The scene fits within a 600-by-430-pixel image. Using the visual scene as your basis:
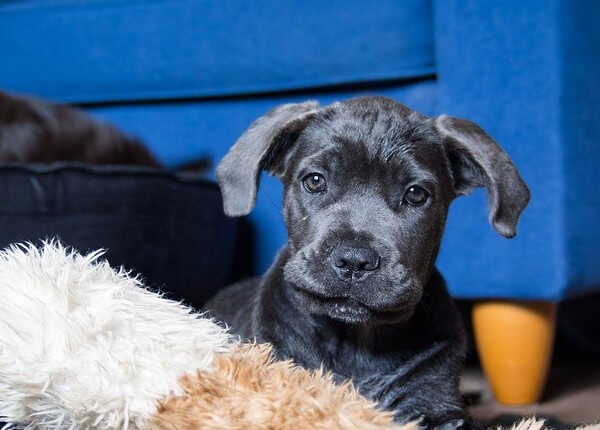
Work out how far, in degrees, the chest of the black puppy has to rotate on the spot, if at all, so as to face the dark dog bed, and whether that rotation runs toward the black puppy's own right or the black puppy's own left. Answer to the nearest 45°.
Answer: approximately 135° to the black puppy's own right

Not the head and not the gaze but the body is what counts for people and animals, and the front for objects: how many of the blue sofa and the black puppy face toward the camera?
2

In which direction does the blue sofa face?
toward the camera

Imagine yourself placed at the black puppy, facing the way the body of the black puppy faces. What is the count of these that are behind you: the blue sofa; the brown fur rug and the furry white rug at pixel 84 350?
1

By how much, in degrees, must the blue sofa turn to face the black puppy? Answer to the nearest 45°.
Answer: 0° — it already faces it

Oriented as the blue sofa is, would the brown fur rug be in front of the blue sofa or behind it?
in front

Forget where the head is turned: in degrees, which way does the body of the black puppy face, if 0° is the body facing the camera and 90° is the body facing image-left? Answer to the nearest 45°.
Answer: approximately 0°

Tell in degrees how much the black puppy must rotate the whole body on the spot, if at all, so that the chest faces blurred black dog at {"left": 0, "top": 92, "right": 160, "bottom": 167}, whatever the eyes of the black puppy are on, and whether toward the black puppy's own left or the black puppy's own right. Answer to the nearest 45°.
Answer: approximately 135° to the black puppy's own right

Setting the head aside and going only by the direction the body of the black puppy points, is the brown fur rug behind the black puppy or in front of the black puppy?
in front

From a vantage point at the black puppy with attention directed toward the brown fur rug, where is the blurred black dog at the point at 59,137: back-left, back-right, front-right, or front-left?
back-right

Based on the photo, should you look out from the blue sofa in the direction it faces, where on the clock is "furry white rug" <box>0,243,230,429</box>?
The furry white rug is roughly at 1 o'clock from the blue sofa.

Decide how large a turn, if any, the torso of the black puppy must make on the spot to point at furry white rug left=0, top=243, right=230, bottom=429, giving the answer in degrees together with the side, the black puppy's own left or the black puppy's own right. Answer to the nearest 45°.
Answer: approximately 45° to the black puppy's own right

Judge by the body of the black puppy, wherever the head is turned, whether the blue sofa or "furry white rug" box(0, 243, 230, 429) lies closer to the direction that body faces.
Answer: the furry white rug
